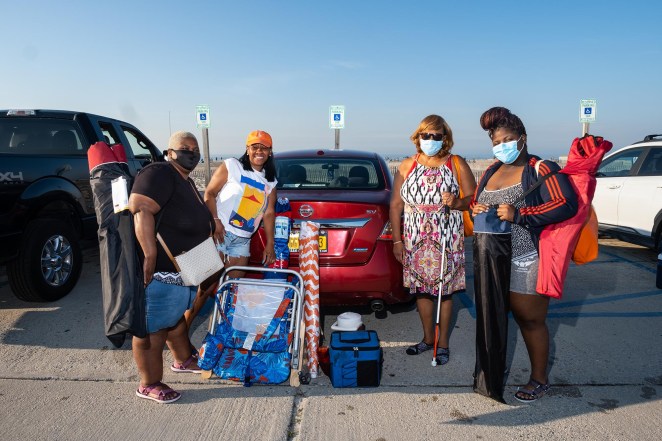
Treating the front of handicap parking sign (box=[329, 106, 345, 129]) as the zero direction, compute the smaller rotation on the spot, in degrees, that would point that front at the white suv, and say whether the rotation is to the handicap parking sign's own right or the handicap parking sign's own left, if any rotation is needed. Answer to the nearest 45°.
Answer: approximately 45° to the handicap parking sign's own left

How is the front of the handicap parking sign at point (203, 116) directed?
toward the camera

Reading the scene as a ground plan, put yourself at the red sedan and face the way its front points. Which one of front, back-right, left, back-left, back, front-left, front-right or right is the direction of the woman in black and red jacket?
back-right

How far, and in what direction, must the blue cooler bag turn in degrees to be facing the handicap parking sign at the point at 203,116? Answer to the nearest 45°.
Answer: approximately 180°

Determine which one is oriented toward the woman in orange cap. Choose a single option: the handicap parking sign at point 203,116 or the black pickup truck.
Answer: the handicap parking sign

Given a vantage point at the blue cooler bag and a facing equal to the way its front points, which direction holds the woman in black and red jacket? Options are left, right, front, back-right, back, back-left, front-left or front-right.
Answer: left

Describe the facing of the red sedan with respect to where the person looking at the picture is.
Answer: facing away from the viewer

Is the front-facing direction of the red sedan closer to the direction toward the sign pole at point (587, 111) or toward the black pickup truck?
the sign pole

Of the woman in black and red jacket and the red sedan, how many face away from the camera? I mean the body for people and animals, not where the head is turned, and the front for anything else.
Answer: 1

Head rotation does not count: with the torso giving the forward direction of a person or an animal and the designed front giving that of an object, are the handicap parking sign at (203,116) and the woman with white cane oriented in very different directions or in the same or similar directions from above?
same or similar directions

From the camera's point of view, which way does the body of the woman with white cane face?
toward the camera

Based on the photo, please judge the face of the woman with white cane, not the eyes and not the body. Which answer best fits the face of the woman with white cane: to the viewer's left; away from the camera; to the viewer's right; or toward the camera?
toward the camera

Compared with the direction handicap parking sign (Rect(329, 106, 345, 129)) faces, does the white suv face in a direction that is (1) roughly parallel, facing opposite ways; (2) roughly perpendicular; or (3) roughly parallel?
roughly parallel, facing opposite ways

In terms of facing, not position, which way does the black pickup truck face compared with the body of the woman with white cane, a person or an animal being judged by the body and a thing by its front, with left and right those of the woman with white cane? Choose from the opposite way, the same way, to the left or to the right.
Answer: the opposite way

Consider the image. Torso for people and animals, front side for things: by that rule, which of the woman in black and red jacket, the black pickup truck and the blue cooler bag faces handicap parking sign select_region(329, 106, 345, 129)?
the black pickup truck

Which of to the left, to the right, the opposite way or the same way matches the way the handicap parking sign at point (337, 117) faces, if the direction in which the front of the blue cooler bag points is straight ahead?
the same way

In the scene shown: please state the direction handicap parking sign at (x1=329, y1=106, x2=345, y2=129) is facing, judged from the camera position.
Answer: facing the viewer
